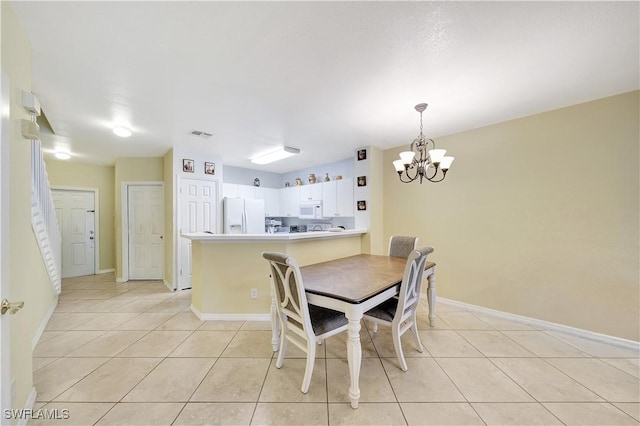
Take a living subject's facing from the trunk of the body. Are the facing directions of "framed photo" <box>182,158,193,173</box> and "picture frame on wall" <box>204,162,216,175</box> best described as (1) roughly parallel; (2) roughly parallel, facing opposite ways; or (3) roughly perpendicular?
roughly parallel

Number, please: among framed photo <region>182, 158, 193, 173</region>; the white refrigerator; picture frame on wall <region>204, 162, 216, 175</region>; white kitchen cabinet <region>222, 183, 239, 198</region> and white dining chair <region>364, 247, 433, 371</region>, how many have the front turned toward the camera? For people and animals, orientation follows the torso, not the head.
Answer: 4

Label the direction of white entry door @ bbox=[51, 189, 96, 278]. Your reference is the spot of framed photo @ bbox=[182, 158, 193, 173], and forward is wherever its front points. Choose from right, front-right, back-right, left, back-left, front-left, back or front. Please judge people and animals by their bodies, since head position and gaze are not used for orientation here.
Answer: back-right

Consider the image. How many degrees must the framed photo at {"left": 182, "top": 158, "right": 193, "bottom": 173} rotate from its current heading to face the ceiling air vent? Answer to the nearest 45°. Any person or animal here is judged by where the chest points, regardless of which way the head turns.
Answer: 0° — it already faces it

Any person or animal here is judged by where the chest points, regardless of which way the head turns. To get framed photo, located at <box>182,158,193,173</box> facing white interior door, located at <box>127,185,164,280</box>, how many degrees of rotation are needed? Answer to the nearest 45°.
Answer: approximately 135° to its right

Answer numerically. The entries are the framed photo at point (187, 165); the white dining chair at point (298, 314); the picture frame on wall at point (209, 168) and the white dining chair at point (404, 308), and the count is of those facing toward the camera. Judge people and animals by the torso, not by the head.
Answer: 2

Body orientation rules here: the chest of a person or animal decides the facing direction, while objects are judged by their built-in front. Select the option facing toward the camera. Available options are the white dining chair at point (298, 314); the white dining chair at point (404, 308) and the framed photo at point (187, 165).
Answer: the framed photo

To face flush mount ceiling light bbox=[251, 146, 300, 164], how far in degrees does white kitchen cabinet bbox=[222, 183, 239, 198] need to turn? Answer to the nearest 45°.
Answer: approximately 45° to its left

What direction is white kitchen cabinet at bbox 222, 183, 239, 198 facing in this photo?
toward the camera

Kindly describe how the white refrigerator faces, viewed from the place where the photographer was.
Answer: facing the viewer

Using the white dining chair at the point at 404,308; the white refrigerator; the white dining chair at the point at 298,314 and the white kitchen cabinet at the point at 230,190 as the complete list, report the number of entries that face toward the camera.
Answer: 2

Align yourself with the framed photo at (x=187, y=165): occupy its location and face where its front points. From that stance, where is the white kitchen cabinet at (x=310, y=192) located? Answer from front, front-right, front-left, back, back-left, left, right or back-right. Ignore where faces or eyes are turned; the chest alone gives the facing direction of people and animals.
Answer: left

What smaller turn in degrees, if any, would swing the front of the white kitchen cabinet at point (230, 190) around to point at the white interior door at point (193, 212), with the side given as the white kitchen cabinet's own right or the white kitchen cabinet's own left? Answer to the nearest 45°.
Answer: approximately 45° to the white kitchen cabinet's own right

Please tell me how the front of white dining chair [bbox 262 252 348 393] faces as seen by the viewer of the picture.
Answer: facing away from the viewer and to the right of the viewer

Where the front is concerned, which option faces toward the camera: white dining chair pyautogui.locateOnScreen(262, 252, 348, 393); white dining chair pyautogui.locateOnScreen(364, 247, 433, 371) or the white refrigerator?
the white refrigerator

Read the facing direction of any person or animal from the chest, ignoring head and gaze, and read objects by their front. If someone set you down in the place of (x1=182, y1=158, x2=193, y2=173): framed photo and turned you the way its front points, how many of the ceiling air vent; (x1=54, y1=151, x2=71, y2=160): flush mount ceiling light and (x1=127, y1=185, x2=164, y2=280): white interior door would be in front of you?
1
